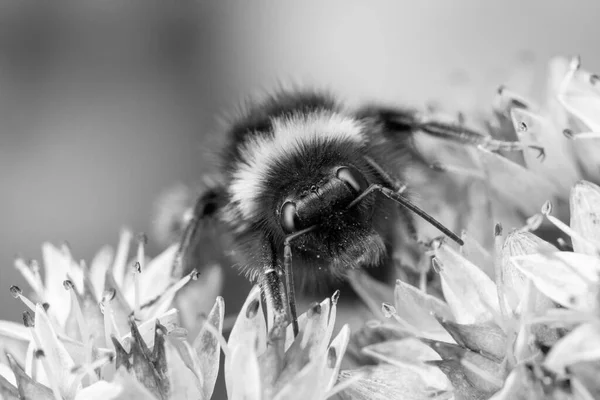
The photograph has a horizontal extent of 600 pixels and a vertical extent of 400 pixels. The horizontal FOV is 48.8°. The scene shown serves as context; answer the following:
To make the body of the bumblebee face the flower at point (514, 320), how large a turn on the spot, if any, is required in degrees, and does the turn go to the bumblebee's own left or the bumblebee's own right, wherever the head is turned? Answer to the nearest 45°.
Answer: approximately 45° to the bumblebee's own left

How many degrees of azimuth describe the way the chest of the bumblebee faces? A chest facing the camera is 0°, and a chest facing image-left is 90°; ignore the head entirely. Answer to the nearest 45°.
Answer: approximately 0°
